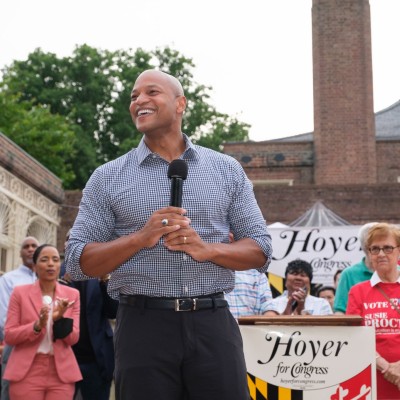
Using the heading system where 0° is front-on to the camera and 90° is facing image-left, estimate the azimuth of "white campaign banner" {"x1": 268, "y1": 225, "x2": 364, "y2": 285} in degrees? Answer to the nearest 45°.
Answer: approximately 0°

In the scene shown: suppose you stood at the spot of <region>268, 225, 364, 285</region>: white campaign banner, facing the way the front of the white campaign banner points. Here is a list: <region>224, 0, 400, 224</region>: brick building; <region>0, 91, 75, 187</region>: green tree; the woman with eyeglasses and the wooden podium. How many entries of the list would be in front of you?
2

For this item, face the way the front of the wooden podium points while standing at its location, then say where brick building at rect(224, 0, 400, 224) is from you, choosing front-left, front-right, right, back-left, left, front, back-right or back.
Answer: back

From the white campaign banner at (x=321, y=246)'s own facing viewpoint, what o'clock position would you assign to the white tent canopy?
The white tent canopy is roughly at 6 o'clock from the white campaign banner.

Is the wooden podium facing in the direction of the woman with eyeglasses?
no

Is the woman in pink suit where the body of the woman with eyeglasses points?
no

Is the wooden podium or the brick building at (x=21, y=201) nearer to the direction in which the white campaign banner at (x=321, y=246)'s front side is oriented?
the wooden podium

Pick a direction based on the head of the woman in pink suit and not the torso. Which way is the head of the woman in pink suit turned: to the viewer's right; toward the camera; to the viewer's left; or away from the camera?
toward the camera

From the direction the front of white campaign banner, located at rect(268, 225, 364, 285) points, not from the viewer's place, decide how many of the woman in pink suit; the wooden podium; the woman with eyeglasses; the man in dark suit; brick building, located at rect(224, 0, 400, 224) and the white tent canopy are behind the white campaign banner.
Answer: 2

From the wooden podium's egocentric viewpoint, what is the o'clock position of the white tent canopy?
The white tent canopy is roughly at 6 o'clock from the wooden podium.

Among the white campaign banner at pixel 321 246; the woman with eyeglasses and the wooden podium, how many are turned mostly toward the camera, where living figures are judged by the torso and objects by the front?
3

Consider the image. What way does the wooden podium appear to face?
toward the camera

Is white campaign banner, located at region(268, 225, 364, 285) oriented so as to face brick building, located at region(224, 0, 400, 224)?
no

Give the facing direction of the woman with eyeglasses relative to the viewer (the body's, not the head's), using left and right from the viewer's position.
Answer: facing the viewer

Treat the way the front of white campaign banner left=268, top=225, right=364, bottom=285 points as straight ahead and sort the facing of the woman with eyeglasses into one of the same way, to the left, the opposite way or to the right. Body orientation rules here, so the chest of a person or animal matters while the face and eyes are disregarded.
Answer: the same way

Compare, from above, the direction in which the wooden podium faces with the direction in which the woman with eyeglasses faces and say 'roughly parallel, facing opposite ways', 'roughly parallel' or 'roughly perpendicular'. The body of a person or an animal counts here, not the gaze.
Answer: roughly parallel
